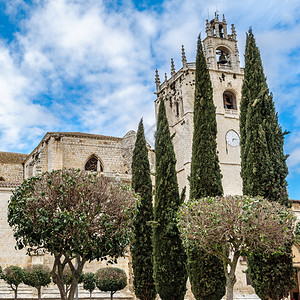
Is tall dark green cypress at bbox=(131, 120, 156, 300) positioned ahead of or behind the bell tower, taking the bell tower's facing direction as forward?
ahead

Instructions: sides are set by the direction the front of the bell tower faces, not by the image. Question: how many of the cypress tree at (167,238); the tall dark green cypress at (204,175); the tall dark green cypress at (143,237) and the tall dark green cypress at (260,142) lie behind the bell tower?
0

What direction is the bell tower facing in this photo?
toward the camera

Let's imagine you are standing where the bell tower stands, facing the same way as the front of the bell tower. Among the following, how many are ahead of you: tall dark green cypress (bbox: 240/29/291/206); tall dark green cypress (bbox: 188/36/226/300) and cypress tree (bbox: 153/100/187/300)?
3

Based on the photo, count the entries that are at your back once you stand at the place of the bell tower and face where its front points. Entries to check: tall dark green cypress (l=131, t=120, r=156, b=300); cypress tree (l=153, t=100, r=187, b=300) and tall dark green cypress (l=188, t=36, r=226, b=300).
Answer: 0

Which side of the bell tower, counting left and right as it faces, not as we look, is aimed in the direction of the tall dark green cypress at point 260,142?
front

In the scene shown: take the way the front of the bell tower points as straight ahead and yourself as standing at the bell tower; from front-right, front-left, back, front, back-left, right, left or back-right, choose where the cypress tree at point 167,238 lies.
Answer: front

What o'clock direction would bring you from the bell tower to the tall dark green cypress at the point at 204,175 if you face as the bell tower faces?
The tall dark green cypress is roughly at 12 o'clock from the bell tower.
